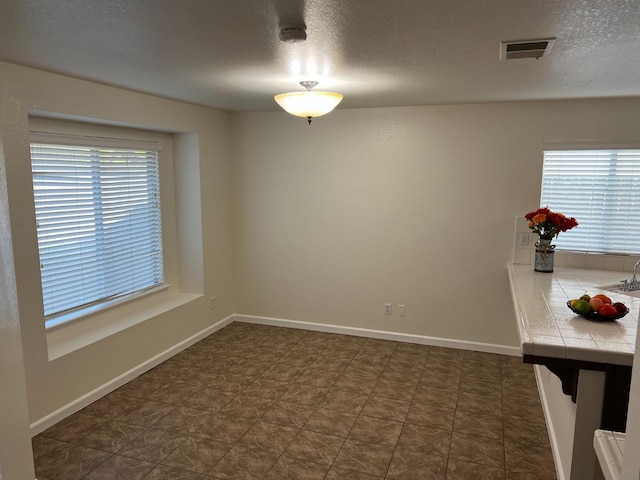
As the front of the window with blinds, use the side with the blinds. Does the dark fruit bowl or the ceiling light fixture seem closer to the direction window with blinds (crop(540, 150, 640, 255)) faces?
the dark fruit bowl

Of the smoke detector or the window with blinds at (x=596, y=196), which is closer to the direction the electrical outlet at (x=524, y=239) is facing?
the smoke detector

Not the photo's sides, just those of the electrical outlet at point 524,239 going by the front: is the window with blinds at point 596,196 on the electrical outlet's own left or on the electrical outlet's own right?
on the electrical outlet's own left

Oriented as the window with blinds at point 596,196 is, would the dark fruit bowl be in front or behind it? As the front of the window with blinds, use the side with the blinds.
in front

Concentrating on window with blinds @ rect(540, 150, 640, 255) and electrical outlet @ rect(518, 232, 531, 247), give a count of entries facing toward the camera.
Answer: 2

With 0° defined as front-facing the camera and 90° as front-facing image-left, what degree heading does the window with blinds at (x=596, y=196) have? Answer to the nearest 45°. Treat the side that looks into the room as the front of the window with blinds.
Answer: approximately 0°

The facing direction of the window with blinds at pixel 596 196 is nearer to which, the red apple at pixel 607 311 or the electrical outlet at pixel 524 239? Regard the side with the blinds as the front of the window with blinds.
the red apple

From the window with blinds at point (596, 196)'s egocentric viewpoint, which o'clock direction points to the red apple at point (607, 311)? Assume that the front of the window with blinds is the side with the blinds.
The red apple is roughly at 12 o'clock from the window with blinds.
